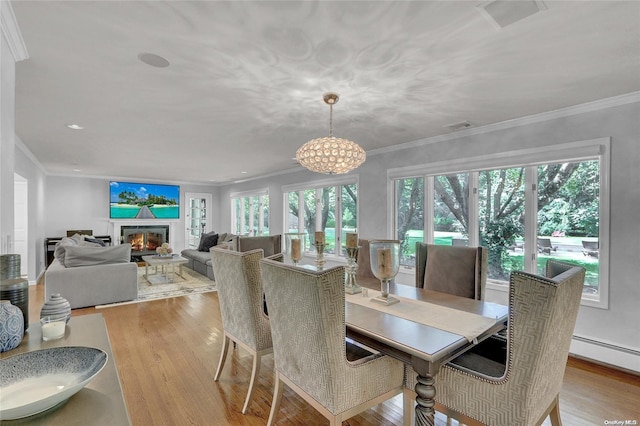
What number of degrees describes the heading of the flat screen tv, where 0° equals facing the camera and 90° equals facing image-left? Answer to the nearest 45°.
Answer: approximately 0°

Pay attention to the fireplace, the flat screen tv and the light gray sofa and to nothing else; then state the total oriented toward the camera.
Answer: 2

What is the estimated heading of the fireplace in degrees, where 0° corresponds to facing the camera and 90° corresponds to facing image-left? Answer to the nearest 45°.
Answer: approximately 0°

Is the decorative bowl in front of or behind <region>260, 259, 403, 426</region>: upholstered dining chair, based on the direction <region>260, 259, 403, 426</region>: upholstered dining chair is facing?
behind

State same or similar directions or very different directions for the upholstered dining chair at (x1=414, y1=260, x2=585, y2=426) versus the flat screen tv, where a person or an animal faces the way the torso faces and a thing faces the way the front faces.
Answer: very different directions
